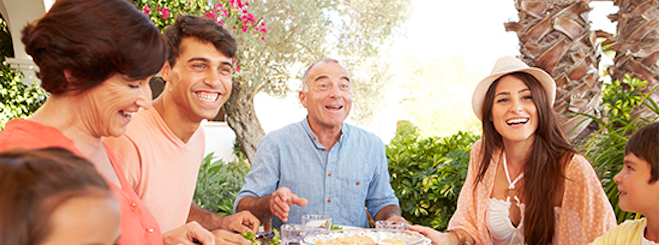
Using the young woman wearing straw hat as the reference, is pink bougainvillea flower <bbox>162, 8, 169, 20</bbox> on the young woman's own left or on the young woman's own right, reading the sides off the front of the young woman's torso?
on the young woman's own right

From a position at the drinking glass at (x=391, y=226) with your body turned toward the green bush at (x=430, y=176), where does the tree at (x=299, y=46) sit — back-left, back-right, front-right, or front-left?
front-left

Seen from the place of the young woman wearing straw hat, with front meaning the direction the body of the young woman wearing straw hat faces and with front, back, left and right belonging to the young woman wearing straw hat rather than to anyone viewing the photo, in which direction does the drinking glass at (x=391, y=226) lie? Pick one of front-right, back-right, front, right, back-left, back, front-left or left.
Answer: front-right

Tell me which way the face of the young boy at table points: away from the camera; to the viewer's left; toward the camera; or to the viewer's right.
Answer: to the viewer's left

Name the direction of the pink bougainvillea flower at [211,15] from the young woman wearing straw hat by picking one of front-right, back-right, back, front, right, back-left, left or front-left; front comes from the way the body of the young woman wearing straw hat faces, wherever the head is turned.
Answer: back-right

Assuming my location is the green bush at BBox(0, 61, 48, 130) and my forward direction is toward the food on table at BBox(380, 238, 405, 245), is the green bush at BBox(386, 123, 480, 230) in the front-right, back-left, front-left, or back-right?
front-left

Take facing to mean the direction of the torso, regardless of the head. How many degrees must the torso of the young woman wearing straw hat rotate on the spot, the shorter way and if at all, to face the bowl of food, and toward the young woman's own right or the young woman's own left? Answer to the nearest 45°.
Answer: approximately 45° to the young woman's own right

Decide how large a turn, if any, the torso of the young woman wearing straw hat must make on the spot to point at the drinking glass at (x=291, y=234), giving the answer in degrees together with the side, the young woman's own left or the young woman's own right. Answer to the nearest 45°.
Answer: approximately 45° to the young woman's own right

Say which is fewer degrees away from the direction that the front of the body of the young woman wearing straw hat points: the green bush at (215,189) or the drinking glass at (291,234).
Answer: the drinking glass

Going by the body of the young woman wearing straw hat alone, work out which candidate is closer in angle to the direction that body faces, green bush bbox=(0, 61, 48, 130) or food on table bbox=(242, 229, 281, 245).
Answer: the food on table

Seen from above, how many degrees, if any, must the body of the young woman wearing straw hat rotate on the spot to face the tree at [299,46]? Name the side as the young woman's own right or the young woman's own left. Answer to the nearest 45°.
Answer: approximately 135° to the young woman's own right

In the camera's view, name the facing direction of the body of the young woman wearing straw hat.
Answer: toward the camera

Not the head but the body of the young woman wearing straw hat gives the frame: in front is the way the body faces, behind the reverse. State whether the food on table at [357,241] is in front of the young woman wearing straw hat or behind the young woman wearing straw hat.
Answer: in front

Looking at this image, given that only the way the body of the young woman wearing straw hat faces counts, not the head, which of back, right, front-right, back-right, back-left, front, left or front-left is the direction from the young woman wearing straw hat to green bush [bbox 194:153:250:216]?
back-right
